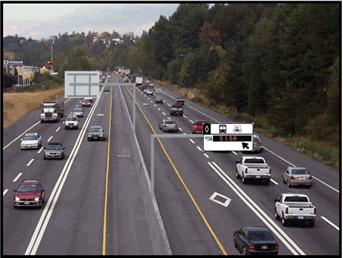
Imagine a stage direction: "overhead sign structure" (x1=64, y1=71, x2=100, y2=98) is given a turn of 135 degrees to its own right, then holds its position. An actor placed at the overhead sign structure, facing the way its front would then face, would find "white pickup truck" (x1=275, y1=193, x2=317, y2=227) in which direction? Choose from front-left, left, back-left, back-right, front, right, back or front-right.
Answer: front

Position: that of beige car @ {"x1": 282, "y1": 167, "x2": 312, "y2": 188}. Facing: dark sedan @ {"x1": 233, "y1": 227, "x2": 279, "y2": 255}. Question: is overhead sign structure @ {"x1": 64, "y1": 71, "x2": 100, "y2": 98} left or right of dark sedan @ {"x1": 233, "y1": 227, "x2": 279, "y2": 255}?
right

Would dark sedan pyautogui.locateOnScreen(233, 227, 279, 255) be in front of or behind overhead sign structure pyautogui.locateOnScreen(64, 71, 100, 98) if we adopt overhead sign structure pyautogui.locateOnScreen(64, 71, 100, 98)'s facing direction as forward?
behind

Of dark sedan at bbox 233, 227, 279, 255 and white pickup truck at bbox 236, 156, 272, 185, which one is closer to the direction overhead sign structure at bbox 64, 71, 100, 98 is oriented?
the white pickup truck

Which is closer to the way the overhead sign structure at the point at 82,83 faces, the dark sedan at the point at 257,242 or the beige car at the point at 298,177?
the beige car

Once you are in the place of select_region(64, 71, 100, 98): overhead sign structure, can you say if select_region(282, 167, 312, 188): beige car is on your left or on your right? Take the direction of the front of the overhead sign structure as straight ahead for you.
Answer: on your right

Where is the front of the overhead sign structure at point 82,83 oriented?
away from the camera
